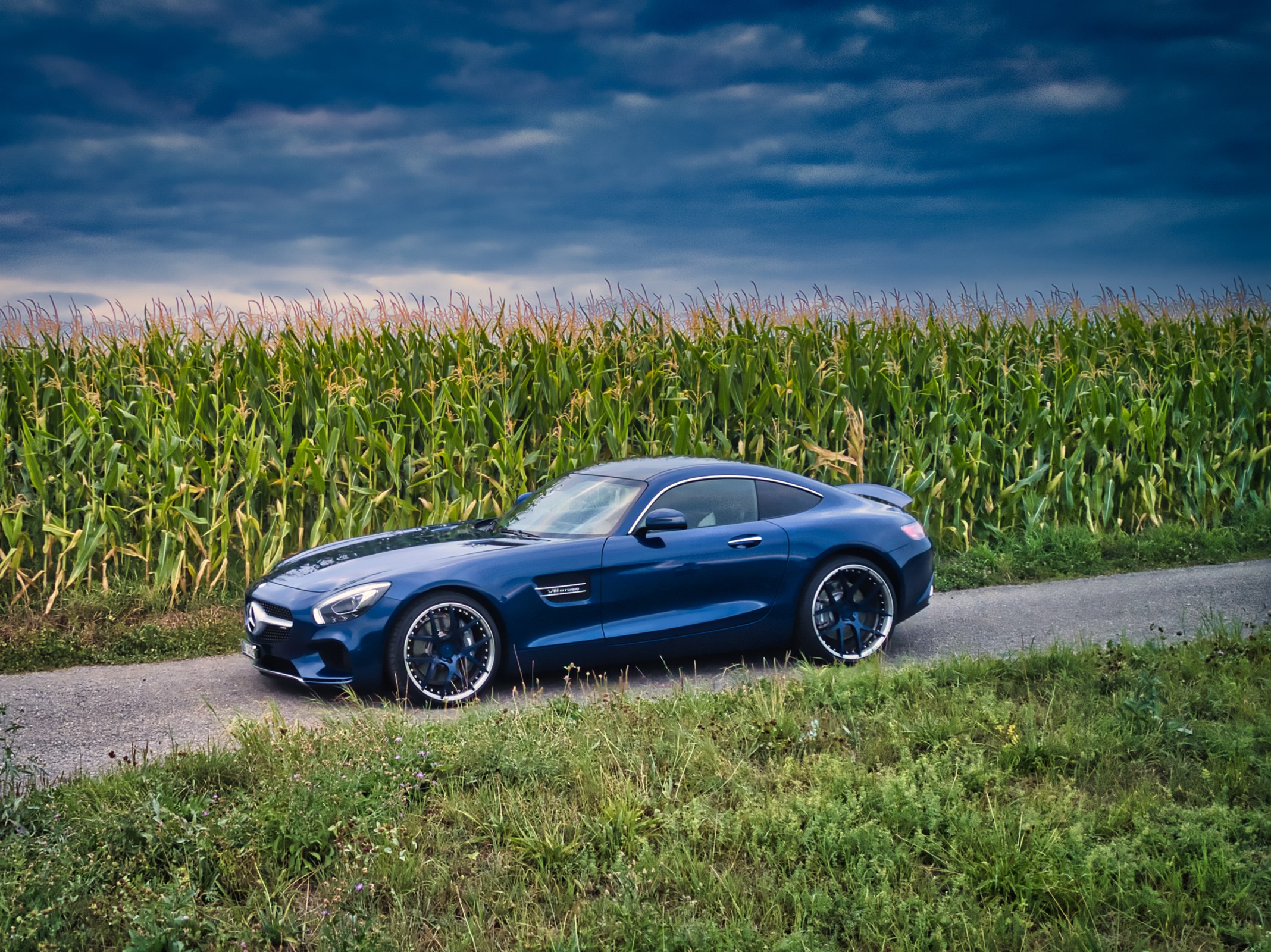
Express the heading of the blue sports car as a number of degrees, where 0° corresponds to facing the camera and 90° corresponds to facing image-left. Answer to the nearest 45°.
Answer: approximately 45°
